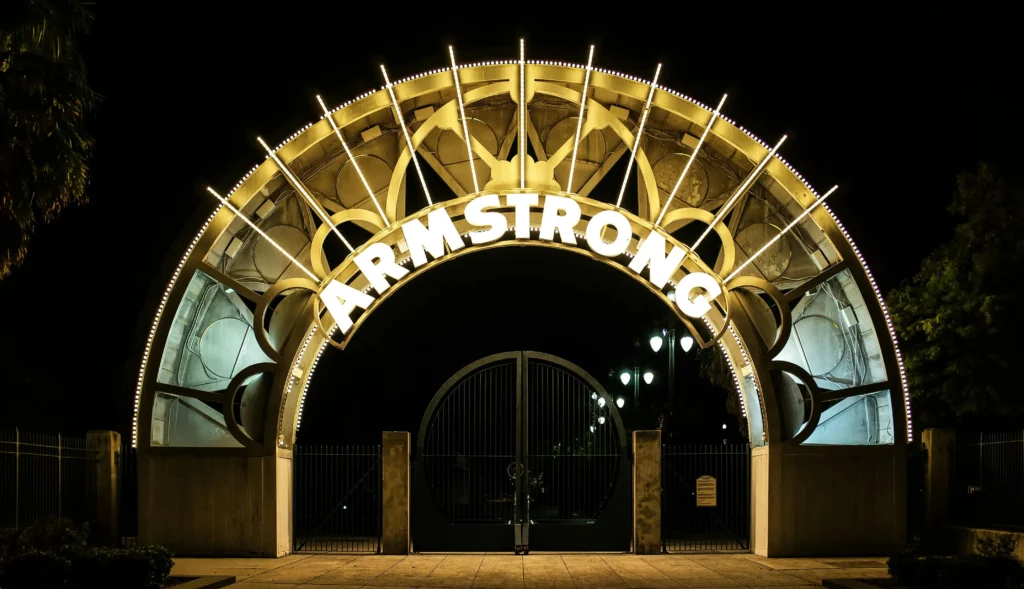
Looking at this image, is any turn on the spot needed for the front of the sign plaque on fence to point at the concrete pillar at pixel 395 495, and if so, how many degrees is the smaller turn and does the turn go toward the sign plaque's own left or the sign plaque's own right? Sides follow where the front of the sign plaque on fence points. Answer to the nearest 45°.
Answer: approximately 90° to the sign plaque's own right

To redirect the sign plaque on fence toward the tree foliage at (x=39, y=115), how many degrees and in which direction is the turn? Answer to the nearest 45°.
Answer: approximately 45° to its right

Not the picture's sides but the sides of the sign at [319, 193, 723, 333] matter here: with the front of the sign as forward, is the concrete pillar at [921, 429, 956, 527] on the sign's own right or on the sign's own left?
on the sign's own left

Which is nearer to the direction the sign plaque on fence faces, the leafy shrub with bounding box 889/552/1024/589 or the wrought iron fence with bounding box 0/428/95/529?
the leafy shrub

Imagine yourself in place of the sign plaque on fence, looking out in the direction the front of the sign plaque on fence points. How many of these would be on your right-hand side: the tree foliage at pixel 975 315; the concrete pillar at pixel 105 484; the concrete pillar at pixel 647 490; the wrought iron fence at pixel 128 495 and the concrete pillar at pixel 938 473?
3

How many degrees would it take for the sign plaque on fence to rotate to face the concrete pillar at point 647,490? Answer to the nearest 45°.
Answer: approximately 90° to its right

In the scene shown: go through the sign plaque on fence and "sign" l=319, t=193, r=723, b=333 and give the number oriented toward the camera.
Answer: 2

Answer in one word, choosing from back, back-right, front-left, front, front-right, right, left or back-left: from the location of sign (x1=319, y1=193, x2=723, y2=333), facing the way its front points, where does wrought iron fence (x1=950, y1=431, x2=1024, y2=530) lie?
left

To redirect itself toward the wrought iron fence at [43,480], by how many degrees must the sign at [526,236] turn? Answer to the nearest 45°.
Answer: approximately 90° to its right
